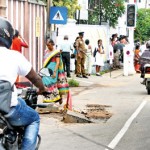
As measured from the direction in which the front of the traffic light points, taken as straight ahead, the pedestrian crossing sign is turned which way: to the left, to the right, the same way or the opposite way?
the same way

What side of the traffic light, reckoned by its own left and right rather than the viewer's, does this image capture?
front

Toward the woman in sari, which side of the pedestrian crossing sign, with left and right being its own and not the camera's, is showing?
front

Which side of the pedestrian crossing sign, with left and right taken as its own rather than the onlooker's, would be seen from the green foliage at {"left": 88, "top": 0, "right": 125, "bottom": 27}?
back

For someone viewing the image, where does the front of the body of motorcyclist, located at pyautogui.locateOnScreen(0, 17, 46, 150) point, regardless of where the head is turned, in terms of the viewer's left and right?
facing away from the viewer and to the right of the viewer

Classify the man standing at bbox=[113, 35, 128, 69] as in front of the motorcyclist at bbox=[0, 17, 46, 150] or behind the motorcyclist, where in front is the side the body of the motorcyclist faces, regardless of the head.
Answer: in front

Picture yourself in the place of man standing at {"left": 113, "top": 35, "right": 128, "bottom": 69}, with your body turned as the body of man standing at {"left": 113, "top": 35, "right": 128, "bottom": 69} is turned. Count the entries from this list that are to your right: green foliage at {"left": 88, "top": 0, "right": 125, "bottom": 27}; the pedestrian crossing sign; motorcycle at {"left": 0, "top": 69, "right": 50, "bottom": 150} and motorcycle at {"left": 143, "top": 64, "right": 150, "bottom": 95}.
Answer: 3

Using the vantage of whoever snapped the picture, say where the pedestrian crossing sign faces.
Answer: facing the viewer

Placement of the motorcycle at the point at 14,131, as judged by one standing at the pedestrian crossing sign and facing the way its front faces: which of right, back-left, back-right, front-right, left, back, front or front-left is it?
front

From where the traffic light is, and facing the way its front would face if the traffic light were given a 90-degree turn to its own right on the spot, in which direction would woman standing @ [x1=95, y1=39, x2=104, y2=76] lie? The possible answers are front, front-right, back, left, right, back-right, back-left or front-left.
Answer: front-left

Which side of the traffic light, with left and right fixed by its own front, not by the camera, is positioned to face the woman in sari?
front

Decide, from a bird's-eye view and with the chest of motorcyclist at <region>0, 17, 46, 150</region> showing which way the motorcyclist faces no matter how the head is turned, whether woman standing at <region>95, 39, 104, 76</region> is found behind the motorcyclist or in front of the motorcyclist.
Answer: in front

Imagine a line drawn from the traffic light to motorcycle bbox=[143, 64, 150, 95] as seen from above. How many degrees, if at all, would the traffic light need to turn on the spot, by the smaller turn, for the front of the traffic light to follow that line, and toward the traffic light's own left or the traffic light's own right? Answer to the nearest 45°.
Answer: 0° — it already faces it

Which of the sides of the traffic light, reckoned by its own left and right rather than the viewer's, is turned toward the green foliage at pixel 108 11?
back
